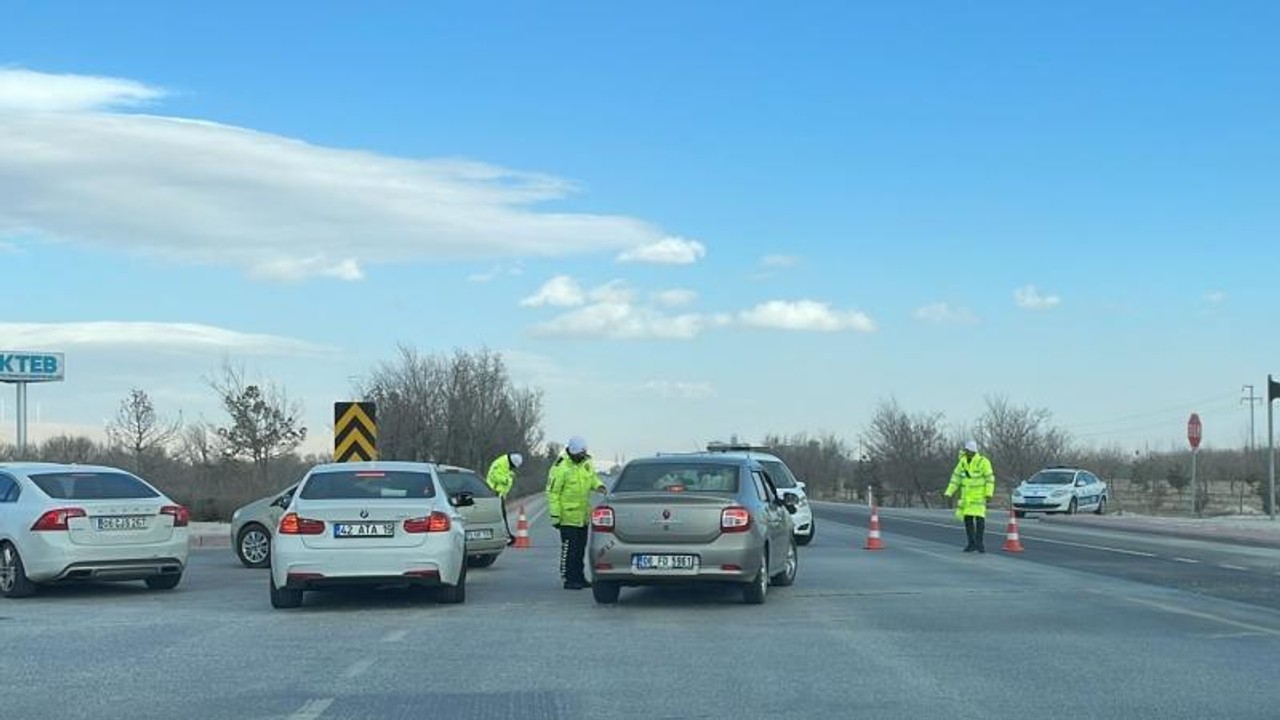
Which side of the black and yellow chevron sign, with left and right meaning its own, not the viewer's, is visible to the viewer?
front

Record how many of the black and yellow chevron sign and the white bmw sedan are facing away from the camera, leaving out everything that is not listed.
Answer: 1

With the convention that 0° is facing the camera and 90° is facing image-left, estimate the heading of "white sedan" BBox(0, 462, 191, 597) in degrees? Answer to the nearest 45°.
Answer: approximately 135°

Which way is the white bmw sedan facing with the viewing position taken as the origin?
facing away from the viewer

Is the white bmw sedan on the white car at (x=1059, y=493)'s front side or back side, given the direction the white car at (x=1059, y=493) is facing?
on the front side

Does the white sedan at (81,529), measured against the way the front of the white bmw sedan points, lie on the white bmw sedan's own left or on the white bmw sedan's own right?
on the white bmw sedan's own left

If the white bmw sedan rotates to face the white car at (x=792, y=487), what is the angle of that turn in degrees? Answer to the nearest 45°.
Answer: approximately 45° to its right

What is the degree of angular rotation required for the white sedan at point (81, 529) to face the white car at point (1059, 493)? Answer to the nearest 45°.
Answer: approximately 90° to its right

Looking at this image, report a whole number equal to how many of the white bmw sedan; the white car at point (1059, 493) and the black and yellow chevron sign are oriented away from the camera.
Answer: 1

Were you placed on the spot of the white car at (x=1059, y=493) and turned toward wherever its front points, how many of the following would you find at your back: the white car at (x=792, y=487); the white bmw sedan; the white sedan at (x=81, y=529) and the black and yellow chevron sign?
0

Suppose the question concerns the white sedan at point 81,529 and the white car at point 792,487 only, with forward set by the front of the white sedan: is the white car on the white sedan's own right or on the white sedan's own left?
on the white sedan's own right

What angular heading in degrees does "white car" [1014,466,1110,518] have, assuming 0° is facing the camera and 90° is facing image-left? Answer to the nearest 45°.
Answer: approximately 45°

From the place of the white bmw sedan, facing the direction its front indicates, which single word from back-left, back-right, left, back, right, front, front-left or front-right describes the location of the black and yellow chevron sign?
front

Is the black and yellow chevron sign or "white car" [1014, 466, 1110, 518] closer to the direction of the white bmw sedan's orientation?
the black and yellow chevron sign

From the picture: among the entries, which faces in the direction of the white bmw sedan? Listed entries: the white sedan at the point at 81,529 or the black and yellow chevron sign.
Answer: the black and yellow chevron sign

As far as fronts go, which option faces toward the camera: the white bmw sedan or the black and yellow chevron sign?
the black and yellow chevron sign

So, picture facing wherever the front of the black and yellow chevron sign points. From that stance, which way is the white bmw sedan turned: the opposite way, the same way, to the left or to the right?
the opposite way

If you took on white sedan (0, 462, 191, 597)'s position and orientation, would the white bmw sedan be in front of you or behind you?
behind

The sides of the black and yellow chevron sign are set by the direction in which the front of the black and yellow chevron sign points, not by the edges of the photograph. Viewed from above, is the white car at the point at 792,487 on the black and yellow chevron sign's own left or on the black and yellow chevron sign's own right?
on the black and yellow chevron sign's own left

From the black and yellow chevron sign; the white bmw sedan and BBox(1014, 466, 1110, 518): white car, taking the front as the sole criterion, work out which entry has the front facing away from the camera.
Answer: the white bmw sedan
